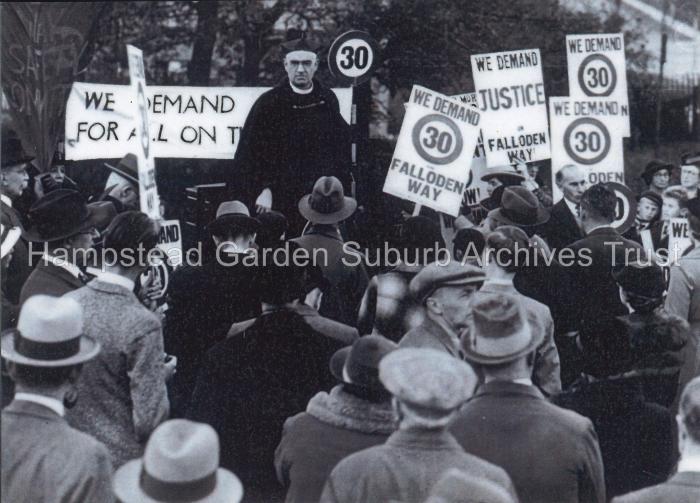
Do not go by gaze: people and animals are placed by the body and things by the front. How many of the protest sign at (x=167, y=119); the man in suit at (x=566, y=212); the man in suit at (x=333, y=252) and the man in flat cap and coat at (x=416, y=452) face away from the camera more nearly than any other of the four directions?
2

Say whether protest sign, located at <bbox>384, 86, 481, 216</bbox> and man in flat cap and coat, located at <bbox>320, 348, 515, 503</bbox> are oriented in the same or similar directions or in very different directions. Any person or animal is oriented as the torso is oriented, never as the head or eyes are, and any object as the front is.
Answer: very different directions

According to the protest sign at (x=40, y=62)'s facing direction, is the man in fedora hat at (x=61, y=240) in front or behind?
in front

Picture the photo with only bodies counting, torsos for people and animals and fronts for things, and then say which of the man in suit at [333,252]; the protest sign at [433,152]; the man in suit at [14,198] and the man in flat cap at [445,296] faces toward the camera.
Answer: the protest sign

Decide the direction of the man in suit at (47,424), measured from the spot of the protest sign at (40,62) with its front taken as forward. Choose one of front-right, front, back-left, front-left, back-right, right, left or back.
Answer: front

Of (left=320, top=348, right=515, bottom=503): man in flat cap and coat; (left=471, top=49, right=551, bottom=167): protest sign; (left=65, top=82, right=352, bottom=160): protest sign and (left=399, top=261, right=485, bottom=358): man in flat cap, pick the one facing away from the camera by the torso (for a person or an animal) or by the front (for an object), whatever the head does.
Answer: the man in flat cap and coat

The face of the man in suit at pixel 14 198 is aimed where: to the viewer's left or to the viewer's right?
to the viewer's right

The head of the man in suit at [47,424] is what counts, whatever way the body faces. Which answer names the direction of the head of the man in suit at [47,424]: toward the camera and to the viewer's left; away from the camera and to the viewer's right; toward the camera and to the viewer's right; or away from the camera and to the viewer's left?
away from the camera and to the viewer's right

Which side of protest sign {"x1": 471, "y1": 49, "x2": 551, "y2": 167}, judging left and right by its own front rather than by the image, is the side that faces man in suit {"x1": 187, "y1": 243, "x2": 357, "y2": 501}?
front

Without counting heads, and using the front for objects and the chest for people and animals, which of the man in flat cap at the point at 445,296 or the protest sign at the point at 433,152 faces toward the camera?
the protest sign

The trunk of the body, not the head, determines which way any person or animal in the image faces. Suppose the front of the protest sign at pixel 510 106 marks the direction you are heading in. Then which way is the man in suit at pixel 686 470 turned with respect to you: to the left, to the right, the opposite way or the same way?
the opposite way

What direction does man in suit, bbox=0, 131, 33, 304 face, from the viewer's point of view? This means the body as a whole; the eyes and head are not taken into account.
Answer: to the viewer's right

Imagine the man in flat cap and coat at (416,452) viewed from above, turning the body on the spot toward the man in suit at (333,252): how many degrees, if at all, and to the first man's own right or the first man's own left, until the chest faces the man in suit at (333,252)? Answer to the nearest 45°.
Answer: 0° — they already face them

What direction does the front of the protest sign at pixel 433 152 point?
toward the camera

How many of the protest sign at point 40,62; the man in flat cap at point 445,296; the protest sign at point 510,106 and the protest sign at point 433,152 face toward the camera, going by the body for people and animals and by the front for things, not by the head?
3
